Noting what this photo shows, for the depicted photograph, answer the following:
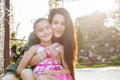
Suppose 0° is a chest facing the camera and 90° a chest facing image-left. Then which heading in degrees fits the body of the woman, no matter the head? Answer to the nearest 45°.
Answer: approximately 45°

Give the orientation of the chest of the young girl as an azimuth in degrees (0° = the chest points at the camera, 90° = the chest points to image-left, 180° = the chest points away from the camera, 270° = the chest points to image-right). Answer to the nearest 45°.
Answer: approximately 0°
